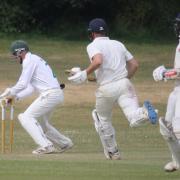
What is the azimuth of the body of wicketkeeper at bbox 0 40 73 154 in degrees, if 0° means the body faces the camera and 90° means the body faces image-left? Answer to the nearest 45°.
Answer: approximately 90°

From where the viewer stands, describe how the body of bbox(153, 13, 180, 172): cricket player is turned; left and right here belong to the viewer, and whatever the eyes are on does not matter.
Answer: facing to the left of the viewer

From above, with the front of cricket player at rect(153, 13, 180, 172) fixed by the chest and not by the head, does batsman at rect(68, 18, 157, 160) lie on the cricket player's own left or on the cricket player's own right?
on the cricket player's own right

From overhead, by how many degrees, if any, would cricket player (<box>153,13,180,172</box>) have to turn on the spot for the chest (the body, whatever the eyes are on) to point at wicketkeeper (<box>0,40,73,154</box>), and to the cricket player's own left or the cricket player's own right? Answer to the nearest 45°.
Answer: approximately 45° to the cricket player's own right

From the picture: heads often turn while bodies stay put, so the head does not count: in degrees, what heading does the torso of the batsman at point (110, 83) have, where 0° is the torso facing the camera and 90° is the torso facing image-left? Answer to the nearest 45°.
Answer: approximately 135°

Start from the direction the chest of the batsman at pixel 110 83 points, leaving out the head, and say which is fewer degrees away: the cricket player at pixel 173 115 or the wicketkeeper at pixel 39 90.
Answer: the wicketkeeper

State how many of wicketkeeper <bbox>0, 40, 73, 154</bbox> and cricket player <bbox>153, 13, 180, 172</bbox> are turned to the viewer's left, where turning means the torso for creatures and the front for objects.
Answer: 2

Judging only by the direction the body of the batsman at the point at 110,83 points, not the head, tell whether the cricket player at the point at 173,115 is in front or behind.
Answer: behind
